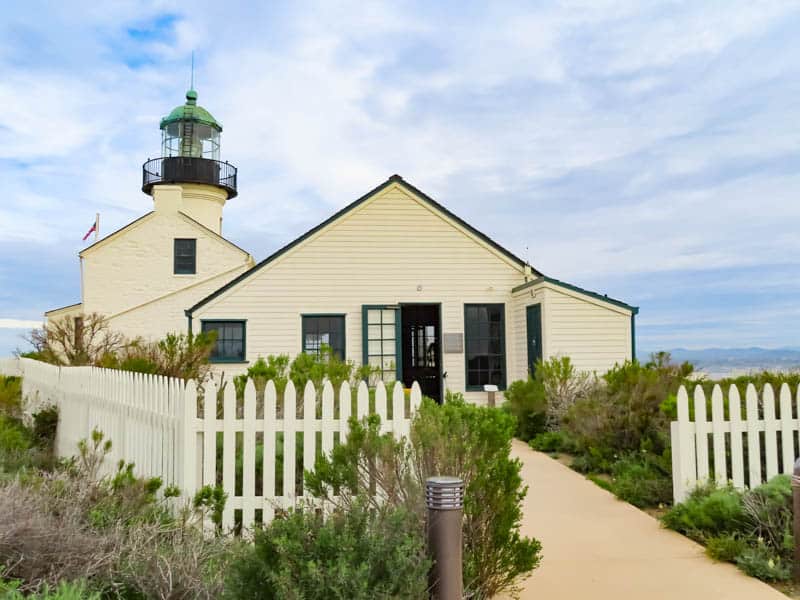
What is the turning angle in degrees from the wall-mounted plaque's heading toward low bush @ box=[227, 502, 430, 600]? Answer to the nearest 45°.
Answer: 0° — it already faces it

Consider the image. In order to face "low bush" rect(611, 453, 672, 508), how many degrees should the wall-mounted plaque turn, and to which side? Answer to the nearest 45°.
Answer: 0° — it already faces it

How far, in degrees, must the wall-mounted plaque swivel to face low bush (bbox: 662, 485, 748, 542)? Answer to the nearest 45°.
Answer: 0° — it already faces it

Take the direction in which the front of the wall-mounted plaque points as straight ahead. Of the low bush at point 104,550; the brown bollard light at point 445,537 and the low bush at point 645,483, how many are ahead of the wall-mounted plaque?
3

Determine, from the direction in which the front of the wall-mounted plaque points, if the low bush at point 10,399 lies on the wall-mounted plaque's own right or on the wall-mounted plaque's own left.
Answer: on the wall-mounted plaque's own right

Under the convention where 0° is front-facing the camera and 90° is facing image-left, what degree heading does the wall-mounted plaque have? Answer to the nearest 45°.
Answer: approximately 0°

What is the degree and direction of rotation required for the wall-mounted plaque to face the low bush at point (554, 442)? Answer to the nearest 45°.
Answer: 0° — it already faces it

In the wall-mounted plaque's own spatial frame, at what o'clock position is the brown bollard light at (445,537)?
The brown bollard light is roughly at 12 o'clock from the wall-mounted plaque.

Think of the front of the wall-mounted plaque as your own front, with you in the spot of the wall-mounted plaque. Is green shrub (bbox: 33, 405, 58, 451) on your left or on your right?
on your right
